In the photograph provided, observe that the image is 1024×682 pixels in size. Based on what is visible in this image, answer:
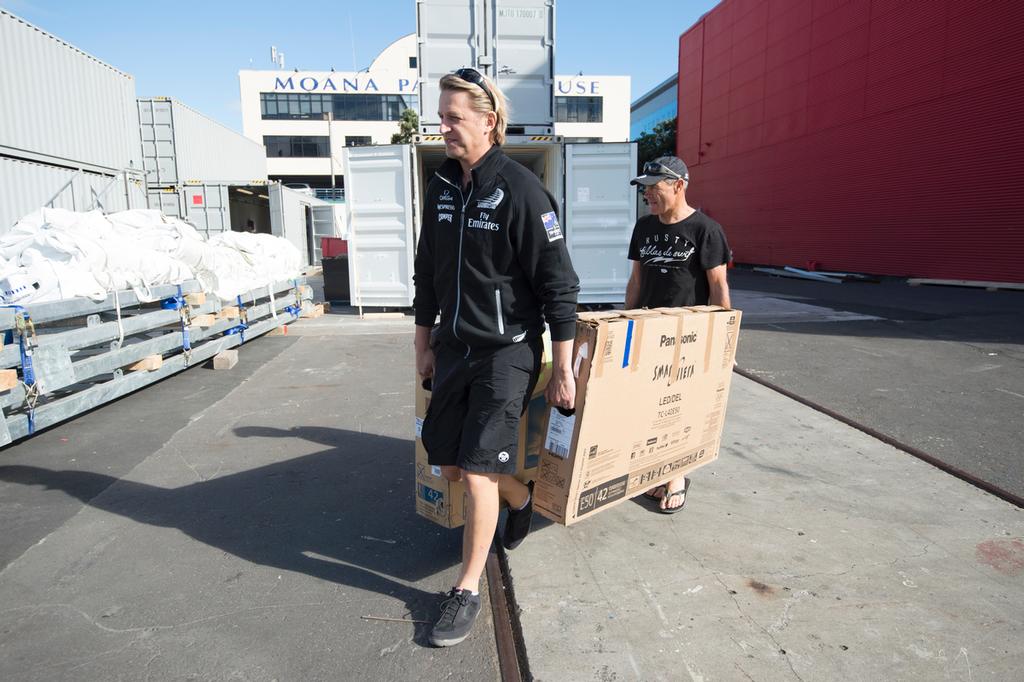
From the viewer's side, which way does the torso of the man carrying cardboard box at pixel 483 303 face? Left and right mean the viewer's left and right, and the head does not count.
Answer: facing the viewer and to the left of the viewer

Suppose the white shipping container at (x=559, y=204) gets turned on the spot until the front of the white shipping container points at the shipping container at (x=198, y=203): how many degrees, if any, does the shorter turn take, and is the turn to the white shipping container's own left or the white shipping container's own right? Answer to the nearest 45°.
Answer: approximately 135° to the white shipping container's own right

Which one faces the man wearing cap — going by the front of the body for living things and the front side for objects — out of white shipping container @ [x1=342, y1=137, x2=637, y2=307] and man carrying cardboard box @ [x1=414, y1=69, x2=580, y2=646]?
the white shipping container

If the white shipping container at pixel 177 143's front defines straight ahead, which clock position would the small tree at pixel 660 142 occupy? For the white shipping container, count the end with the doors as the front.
The small tree is roughly at 7 o'clock from the white shipping container.

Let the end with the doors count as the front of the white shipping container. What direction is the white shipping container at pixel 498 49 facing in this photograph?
toward the camera

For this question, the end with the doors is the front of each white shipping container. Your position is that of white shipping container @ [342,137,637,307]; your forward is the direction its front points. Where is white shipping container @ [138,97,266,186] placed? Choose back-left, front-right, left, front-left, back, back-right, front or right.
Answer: back-right

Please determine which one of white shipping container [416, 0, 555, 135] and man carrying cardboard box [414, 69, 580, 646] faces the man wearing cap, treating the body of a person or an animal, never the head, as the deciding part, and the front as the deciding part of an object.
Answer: the white shipping container

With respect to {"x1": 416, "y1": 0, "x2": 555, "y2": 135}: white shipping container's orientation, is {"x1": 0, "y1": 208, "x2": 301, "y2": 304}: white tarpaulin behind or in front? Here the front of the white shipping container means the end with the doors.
in front

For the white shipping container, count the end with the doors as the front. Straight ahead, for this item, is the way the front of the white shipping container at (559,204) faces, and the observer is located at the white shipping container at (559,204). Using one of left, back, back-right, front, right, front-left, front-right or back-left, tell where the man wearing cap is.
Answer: front

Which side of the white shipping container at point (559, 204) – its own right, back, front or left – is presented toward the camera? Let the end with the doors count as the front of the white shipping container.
front

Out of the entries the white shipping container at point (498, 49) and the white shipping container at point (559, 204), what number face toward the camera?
2
